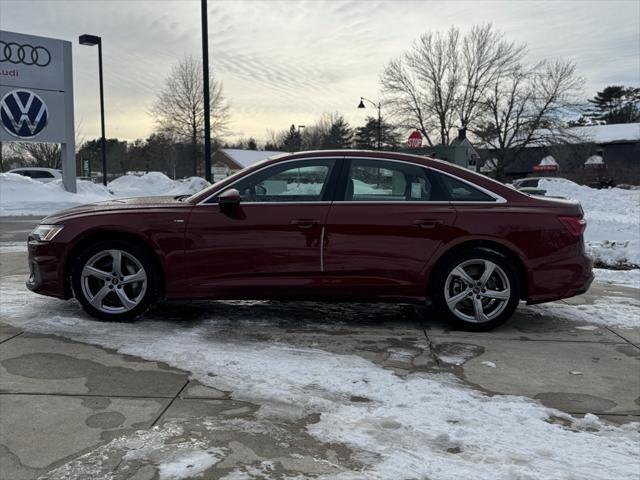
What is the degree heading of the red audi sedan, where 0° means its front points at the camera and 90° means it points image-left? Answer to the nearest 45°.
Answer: approximately 90°

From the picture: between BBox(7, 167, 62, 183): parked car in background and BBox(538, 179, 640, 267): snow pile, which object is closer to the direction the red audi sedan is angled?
the parked car in background

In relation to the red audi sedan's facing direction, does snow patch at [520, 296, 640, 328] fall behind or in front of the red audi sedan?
behind

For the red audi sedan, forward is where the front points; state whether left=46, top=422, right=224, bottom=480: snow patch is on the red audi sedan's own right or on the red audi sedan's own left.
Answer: on the red audi sedan's own left

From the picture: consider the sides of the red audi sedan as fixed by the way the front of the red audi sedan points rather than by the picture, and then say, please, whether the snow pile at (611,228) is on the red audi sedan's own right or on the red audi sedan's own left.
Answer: on the red audi sedan's own right

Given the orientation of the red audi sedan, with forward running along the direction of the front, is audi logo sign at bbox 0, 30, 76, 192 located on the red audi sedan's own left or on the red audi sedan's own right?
on the red audi sedan's own right

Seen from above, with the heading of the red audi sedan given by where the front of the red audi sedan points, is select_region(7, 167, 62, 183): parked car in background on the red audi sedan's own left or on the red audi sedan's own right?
on the red audi sedan's own right

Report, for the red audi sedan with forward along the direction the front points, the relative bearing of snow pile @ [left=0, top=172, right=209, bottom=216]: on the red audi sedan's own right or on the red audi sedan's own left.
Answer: on the red audi sedan's own right
